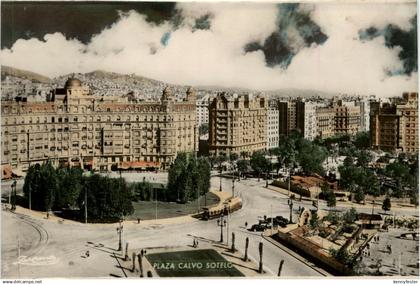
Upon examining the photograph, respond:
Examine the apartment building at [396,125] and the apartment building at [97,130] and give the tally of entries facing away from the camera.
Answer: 0

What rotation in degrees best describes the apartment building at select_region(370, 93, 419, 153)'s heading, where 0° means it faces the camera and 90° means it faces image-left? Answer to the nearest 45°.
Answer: approximately 45°

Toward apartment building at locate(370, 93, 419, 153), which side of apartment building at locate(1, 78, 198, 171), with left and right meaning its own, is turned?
left

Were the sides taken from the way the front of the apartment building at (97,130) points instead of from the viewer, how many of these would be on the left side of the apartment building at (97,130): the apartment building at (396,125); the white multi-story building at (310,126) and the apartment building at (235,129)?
3

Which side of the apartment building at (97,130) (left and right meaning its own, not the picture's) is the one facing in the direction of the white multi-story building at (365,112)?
left

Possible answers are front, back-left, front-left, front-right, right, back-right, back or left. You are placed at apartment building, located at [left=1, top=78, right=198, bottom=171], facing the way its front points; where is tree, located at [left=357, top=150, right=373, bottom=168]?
left

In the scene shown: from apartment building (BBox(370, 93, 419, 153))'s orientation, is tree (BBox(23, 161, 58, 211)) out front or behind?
out front

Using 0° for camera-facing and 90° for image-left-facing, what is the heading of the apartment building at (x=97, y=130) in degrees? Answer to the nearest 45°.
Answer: approximately 0°
